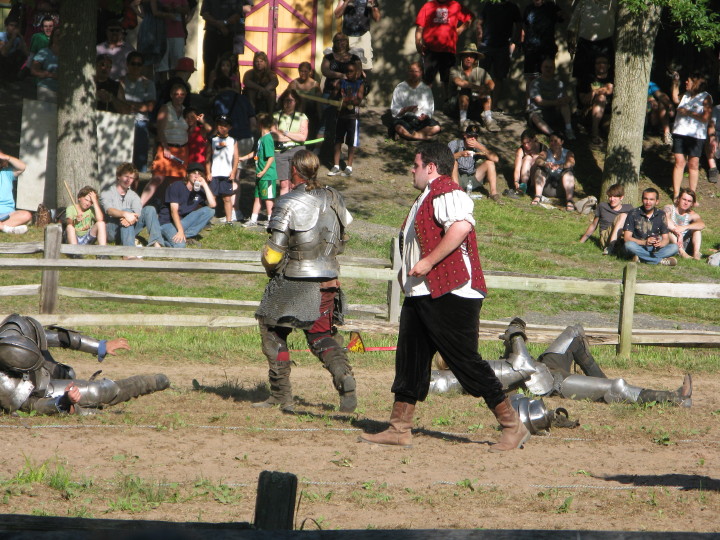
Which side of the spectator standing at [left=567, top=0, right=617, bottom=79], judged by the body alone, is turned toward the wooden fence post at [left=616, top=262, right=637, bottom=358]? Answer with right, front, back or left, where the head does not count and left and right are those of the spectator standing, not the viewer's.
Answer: front

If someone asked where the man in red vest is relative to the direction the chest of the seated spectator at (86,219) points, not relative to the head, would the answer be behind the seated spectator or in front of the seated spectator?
in front

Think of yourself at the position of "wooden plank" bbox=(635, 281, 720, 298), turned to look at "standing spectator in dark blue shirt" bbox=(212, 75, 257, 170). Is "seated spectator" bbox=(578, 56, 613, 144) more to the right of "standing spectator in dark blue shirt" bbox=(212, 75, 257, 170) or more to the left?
right

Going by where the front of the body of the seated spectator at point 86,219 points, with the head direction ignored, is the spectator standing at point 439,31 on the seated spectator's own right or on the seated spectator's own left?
on the seated spectator's own left

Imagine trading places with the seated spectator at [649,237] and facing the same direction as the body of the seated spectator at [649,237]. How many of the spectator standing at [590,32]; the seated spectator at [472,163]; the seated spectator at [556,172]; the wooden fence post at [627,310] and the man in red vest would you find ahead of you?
2

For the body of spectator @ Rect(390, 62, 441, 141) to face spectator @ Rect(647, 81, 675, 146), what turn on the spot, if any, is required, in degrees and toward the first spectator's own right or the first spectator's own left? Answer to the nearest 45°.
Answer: approximately 90° to the first spectator's own left

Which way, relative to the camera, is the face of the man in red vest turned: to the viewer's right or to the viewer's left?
to the viewer's left

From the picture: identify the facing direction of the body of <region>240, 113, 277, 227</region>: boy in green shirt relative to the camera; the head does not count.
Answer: to the viewer's left

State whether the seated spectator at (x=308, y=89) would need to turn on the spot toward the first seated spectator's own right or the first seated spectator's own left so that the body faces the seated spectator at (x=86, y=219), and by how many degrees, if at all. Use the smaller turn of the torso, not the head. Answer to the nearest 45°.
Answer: approximately 45° to the first seated spectator's own right
